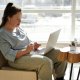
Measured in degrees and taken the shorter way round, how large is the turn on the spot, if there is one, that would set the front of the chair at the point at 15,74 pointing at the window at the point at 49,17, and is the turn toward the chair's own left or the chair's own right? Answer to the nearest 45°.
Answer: approximately 45° to the chair's own left

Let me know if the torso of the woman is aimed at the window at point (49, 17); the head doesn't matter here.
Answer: no

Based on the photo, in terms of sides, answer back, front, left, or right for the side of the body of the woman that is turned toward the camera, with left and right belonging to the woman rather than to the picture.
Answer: right

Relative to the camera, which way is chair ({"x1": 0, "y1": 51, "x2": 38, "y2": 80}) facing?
to the viewer's right
